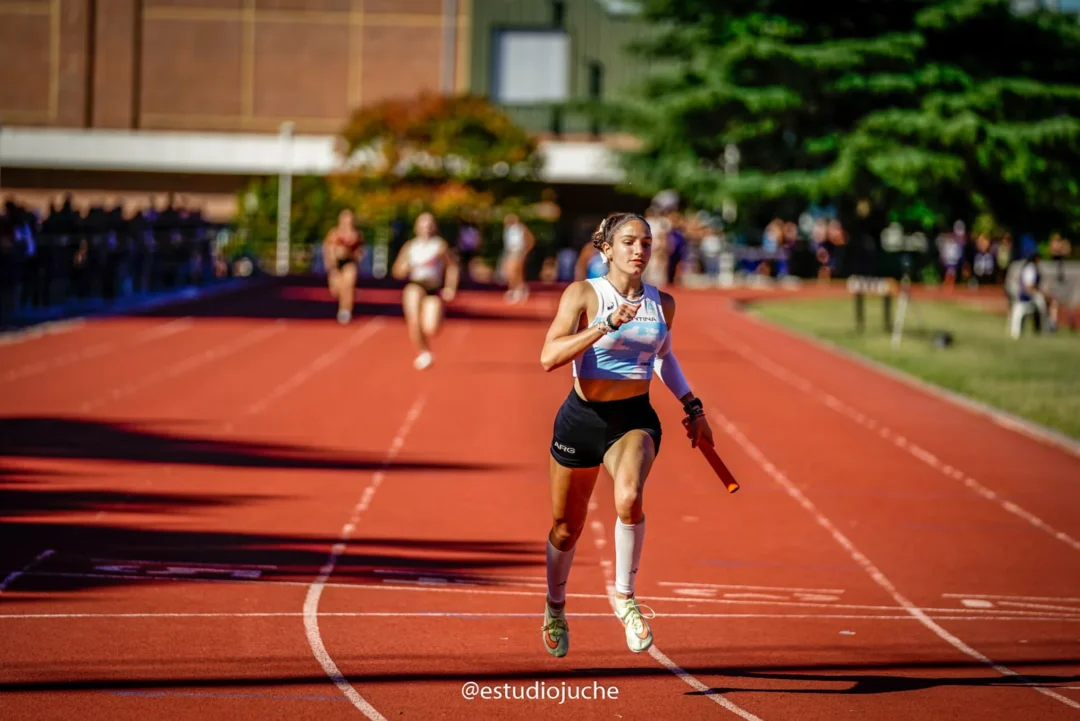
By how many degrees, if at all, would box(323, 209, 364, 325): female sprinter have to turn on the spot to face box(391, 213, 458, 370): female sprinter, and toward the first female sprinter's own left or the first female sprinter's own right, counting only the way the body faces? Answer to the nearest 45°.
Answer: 0° — they already face them

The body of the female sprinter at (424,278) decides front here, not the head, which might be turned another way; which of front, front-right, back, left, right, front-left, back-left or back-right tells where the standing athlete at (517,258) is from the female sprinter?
back

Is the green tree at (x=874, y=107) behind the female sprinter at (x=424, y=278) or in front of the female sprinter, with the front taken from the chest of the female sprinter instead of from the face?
behind

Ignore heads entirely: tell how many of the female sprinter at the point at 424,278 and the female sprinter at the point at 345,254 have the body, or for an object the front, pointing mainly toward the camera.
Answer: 2

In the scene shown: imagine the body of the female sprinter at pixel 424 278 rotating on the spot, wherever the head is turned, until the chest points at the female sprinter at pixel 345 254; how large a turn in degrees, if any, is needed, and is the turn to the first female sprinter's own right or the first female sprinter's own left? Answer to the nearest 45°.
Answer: approximately 180°

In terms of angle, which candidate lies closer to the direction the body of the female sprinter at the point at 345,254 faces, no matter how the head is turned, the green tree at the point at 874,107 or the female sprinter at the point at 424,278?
the female sprinter

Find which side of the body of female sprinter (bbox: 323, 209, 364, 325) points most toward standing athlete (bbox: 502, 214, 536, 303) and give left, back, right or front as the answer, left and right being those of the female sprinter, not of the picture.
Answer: back

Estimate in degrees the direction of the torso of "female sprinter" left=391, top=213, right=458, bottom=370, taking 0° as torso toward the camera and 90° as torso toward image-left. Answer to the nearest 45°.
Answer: approximately 0°
